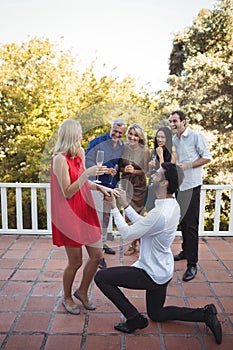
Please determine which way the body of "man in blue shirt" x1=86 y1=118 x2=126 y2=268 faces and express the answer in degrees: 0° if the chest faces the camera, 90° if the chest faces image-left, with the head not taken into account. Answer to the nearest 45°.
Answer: approximately 315°

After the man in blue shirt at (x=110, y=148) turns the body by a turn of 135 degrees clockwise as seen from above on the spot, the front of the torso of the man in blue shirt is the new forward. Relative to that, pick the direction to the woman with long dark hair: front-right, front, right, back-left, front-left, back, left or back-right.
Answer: back

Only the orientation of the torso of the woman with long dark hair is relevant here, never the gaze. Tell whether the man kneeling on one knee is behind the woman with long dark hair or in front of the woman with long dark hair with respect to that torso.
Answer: in front

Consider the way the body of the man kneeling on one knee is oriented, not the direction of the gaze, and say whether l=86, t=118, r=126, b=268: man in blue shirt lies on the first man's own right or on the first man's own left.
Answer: on the first man's own right

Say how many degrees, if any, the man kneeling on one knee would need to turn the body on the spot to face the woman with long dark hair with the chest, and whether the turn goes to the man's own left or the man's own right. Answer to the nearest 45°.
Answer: approximately 90° to the man's own right

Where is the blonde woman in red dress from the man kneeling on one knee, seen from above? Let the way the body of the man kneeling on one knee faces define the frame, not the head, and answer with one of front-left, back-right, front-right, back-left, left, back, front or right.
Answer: front

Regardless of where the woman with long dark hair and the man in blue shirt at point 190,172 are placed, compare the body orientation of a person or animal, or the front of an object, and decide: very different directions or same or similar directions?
same or similar directions

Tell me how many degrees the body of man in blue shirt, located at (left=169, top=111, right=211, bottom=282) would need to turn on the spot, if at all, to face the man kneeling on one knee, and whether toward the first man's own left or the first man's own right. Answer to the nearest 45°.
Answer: approximately 45° to the first man's own left

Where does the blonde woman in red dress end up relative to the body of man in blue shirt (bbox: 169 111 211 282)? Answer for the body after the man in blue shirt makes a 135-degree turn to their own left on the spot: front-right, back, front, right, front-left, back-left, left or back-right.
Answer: back-right

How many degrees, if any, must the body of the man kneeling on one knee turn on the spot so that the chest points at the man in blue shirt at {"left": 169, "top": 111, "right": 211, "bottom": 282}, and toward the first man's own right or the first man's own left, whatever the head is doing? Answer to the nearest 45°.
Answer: approximately 90° to the first man's own right

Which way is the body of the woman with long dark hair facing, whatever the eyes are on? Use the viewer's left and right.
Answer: facing the viewer and to the left of the viewer

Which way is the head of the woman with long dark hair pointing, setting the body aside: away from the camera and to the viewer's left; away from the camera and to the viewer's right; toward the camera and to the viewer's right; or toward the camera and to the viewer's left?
toward the camera and to the viewer's left

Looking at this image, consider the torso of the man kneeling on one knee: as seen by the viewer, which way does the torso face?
to the viewer's left

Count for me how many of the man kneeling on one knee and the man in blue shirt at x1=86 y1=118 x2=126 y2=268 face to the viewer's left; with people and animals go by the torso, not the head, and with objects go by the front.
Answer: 1

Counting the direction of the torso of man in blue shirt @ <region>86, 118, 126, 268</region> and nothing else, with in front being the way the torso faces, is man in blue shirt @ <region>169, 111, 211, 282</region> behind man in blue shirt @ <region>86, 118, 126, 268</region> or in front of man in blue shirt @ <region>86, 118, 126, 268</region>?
in front

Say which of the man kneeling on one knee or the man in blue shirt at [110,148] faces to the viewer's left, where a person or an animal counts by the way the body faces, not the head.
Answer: the man kneeling on one knee

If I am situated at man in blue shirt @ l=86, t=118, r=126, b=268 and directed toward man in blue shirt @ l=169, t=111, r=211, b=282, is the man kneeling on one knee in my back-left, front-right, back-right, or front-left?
front-right
